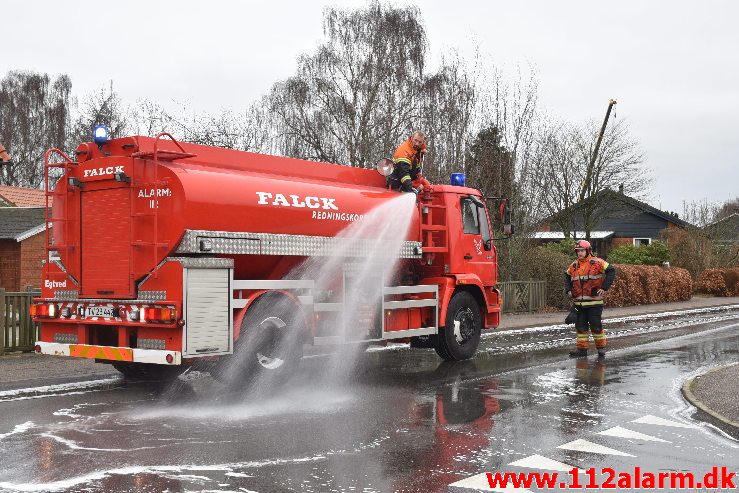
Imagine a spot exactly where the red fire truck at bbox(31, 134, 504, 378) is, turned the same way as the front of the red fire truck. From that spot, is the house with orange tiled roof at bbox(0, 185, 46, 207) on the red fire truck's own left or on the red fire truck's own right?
on the red fire truck's own left

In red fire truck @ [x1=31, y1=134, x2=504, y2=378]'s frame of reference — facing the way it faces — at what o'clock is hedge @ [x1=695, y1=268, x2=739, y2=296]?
The hedge is roughly at 12 o'clock from the red fire truck.

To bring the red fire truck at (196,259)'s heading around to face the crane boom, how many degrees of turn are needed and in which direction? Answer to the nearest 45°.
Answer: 0° — it already faces it

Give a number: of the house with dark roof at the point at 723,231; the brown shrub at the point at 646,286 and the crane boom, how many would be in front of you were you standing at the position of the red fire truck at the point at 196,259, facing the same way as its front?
3

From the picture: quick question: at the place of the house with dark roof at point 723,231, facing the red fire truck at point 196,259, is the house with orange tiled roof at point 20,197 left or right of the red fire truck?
right

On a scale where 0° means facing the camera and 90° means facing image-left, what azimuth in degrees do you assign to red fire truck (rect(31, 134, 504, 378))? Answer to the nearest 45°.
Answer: approximately 225°

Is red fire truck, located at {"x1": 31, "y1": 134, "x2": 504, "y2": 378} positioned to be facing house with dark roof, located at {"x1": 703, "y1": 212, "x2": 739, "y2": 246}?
yes

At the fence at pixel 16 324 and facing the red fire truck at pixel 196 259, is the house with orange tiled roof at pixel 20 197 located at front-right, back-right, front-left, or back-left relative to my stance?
back-left
